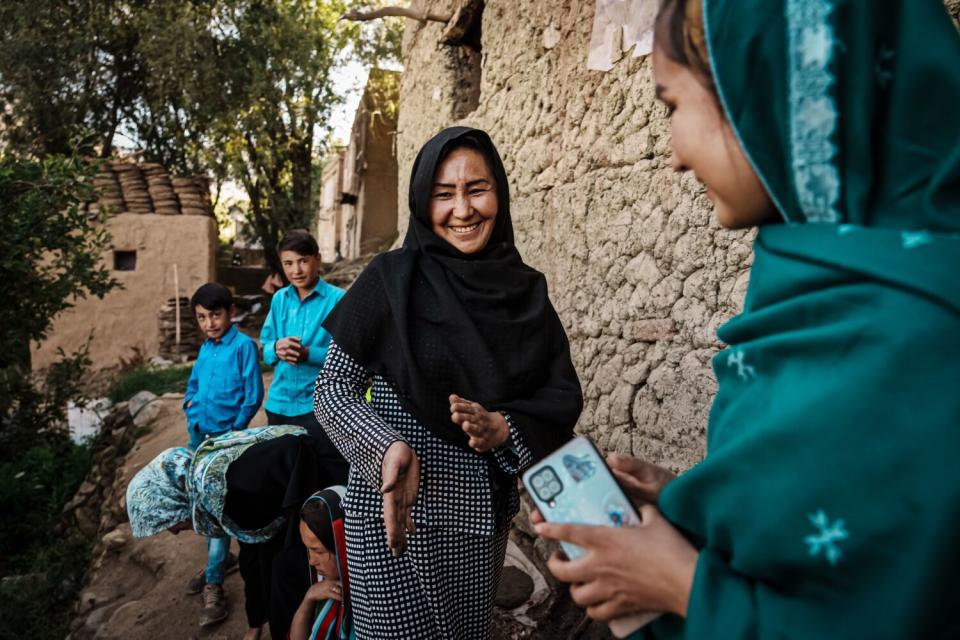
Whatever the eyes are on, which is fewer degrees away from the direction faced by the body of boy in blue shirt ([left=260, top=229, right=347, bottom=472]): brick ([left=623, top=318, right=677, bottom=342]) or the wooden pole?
the brick

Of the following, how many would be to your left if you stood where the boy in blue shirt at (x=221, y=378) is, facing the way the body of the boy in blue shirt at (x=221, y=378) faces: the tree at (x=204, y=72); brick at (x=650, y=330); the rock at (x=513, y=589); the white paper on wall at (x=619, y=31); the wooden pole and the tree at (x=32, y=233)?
3

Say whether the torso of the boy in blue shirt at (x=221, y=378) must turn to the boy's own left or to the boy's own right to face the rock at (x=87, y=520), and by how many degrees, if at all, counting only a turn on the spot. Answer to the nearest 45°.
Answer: approximately 90° to the boy's own right

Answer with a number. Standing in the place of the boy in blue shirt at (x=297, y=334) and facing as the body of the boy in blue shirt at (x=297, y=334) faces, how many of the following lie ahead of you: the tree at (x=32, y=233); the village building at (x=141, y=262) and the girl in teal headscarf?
1

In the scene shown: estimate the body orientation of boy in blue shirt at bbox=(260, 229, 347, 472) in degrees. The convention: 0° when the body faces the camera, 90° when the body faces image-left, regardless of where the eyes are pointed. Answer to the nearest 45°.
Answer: approximately 0°

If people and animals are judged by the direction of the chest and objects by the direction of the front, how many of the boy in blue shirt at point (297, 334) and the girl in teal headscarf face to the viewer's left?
1

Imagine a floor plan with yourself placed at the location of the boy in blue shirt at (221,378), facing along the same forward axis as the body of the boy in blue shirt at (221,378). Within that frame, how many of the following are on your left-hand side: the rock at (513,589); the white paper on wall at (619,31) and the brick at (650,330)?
3

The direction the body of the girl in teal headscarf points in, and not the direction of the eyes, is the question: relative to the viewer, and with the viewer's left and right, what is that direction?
facing to the left of the viewer

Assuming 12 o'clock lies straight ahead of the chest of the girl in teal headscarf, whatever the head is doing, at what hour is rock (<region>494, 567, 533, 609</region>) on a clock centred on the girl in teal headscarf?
The rock is roughly at 2 o'clock from the girl in teal headscarf.

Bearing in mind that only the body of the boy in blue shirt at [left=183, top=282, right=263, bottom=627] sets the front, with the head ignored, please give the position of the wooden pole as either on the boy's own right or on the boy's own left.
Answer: on the boy's own right
